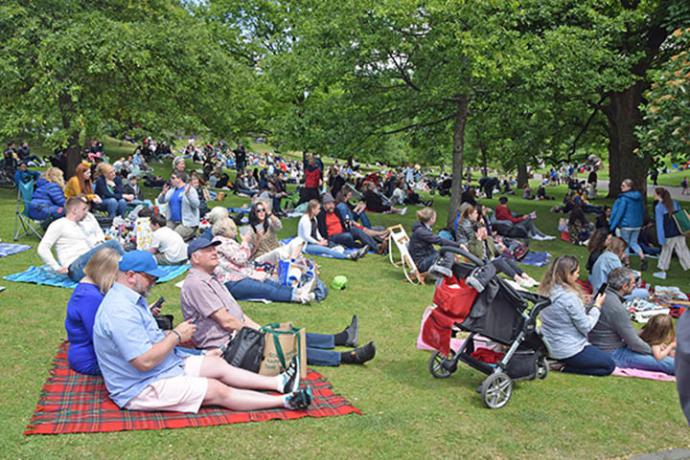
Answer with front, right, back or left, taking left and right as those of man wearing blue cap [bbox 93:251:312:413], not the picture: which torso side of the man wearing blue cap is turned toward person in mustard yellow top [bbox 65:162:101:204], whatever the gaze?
left

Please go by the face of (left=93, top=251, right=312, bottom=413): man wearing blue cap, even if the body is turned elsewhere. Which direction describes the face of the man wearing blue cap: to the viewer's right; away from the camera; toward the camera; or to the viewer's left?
to the viewer's right

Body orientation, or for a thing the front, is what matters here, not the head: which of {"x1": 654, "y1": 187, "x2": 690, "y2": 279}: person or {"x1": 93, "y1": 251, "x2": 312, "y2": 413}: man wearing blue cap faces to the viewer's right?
the man wearing blue cap

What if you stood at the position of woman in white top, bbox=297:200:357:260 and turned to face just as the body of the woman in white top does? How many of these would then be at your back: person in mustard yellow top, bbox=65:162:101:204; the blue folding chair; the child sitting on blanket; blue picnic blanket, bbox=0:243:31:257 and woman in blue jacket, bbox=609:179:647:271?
3

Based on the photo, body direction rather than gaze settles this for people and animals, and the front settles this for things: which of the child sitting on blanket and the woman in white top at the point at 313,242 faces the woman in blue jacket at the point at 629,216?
the woman in white top

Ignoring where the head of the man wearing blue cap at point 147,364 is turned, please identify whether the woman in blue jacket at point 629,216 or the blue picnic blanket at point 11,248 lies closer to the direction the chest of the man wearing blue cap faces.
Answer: the woman in blue jacket

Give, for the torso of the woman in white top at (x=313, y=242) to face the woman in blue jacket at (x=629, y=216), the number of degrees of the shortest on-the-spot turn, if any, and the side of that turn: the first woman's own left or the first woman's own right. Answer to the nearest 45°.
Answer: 0° — they already face them

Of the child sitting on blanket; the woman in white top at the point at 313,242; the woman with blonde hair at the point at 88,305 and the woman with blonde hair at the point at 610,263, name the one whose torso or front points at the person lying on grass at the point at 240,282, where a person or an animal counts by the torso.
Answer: the woman with blonde hair at the point at 88,305

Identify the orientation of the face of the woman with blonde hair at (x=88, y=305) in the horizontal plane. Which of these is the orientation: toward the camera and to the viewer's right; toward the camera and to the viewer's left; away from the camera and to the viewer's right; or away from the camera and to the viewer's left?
away from the camera and to the viewer's right

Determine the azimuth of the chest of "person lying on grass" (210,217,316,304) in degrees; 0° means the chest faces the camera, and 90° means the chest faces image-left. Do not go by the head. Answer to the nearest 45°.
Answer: approximately 270°

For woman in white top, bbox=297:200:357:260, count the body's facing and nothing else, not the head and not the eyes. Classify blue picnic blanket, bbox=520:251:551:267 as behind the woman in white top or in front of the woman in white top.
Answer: in front
